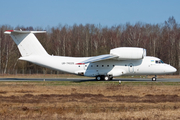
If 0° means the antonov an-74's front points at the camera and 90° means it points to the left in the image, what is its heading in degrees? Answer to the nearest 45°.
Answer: approximately 270°
